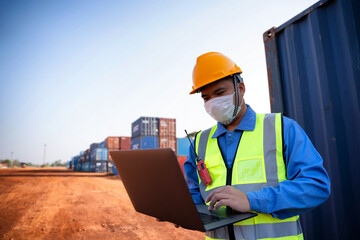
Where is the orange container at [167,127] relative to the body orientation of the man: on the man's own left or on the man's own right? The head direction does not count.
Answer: on the man's own right

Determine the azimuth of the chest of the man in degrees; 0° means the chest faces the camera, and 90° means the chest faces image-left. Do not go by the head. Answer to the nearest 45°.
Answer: approximately 45°

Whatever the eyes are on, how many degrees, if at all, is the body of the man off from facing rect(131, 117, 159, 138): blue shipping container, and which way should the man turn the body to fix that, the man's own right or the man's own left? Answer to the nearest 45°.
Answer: approximately 90° to the man's own right

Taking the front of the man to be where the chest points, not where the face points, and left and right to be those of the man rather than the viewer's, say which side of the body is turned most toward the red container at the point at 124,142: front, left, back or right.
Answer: right

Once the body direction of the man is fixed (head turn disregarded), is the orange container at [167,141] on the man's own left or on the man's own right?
on the man's own right

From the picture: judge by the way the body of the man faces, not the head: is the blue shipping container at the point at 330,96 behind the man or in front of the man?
behind

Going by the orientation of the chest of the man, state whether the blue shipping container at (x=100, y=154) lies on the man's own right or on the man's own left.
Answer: on the man's own right

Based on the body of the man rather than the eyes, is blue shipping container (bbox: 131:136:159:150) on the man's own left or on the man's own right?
on the man's own right
